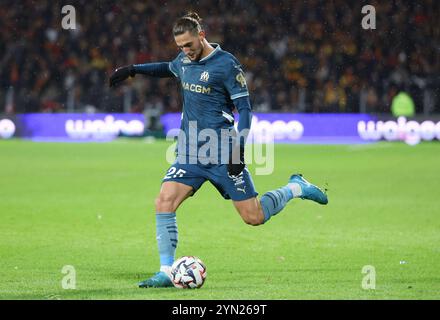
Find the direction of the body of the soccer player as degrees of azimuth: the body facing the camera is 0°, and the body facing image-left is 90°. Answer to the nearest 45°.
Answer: approximately 45°
